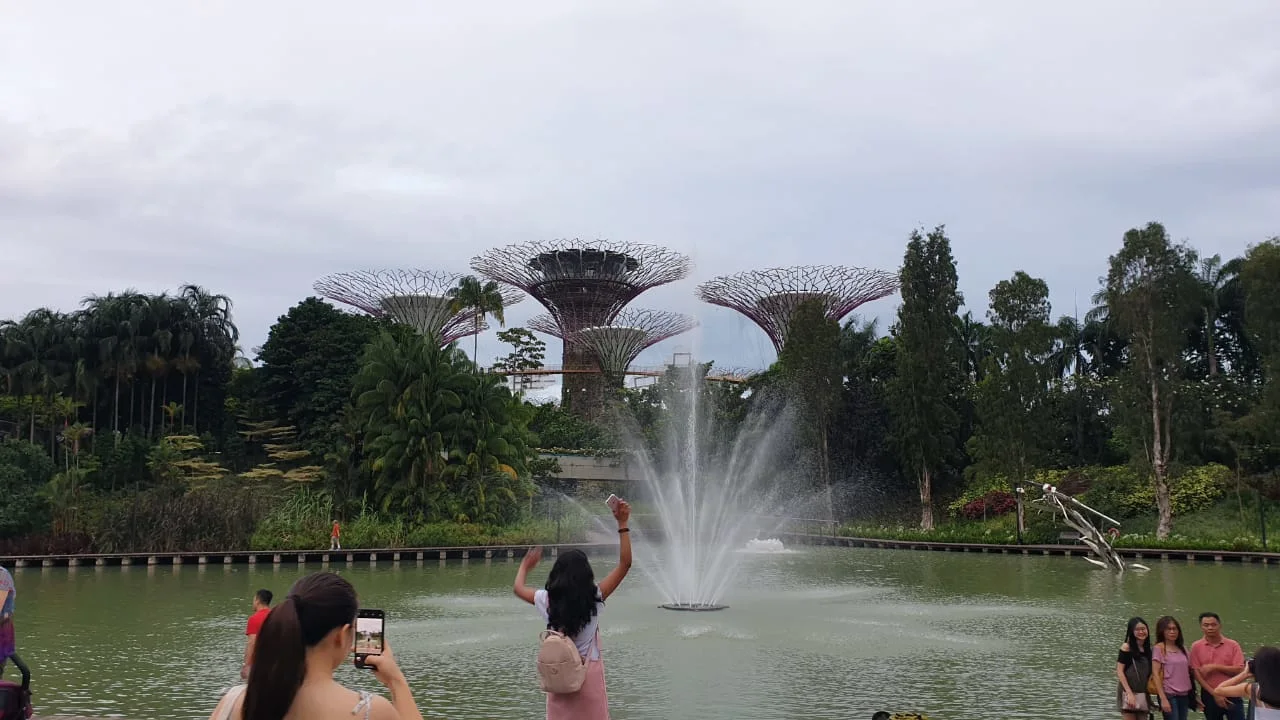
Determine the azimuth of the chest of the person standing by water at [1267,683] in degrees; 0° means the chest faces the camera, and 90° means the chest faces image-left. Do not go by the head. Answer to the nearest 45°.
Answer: approximately 135°

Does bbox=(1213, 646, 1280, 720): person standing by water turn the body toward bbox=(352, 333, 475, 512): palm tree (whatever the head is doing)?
yes

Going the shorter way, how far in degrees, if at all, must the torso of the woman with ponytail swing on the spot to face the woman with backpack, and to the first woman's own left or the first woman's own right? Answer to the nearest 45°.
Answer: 0° — they already face them

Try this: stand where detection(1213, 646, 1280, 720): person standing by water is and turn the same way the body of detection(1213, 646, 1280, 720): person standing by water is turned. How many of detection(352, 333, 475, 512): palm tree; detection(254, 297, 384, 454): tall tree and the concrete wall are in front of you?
3

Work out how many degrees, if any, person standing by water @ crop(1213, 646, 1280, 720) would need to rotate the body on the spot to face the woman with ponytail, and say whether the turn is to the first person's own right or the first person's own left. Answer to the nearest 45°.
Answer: approximately 90° to the first person's own left

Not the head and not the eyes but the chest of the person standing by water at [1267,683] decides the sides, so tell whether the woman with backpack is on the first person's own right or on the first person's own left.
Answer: on the first person's own left

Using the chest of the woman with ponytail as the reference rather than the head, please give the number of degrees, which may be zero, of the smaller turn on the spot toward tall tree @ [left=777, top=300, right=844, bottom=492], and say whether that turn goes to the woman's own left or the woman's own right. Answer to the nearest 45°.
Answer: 0° — they already face it

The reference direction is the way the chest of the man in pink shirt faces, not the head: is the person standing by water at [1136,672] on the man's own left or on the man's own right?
on the man's own right

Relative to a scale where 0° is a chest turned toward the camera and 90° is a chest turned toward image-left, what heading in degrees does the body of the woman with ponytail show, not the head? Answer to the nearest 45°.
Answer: approximately 225°
